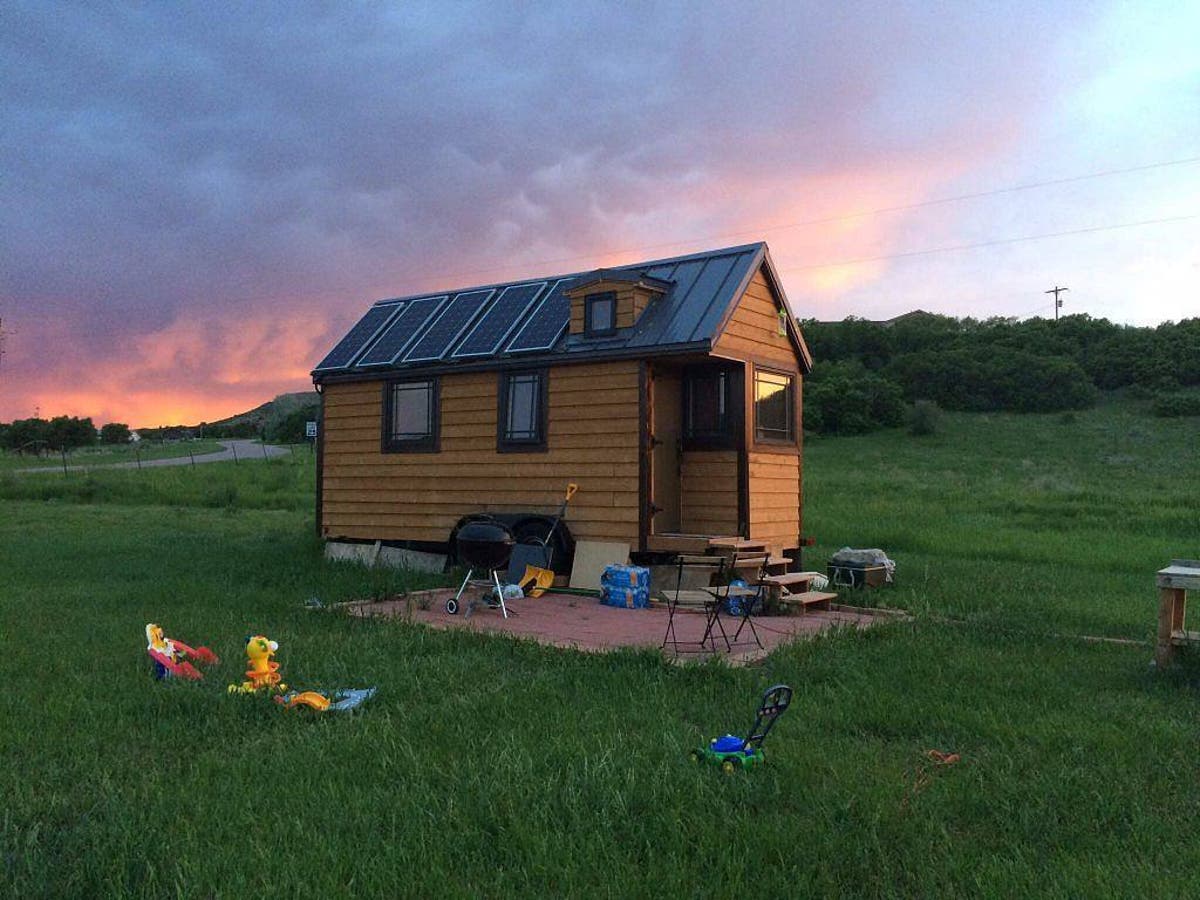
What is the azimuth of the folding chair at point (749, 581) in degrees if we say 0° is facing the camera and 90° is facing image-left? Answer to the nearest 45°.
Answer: approximately 45°

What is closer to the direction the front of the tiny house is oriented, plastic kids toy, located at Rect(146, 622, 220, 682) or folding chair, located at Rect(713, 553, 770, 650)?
the folding chair

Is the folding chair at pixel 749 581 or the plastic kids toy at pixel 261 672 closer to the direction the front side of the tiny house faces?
the folding chair

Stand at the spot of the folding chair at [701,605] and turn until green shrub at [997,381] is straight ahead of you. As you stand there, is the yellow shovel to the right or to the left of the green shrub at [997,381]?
left

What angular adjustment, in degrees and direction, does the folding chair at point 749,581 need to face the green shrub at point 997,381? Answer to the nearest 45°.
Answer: approximately 135° to its right

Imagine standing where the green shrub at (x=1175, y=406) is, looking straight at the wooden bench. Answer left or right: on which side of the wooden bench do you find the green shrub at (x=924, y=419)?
right

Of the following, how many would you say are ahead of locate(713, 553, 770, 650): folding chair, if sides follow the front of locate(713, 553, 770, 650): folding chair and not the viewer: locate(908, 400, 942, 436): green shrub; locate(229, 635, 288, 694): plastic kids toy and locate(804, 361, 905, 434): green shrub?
1

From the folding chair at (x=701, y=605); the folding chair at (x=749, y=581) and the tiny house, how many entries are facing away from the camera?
0

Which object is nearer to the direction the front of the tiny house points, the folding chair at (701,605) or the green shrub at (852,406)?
the folding chair

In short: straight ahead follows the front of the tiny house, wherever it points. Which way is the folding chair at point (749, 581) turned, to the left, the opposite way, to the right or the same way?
to the right

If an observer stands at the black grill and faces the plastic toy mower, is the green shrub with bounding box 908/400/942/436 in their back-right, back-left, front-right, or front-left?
back-left

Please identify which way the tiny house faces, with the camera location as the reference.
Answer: facing the viewer and to the right of the viewer

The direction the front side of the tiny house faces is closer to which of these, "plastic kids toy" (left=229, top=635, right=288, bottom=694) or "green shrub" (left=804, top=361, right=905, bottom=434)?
the plastic kids toy
